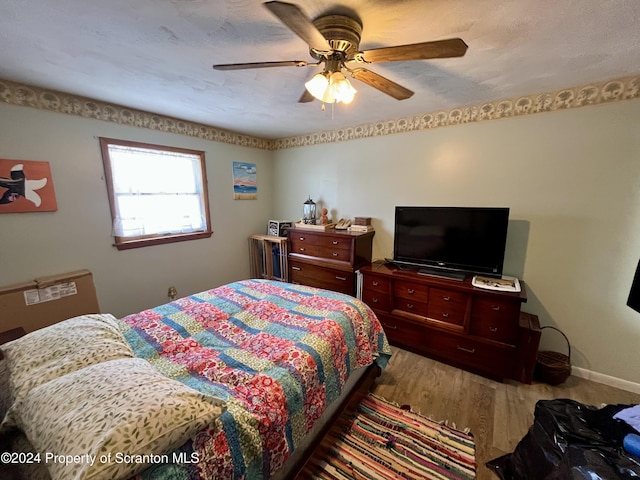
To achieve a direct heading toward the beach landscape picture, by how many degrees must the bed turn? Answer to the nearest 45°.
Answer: approximately 45° to its left

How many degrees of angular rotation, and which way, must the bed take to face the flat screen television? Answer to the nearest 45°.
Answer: approximately 45° to its right

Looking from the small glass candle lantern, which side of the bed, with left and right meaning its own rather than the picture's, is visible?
front

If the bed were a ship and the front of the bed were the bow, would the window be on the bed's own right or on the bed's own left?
on the bed's own left

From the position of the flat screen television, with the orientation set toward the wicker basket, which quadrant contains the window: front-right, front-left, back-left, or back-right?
back-right

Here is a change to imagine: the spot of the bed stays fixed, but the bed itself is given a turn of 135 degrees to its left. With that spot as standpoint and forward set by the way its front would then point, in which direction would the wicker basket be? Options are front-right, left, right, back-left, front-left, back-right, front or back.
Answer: back

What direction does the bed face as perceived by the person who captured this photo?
facing away from the viewer and to the right of the viewer

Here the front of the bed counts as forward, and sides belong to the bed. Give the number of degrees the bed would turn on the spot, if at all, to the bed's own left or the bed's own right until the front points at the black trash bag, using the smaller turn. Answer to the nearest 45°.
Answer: approximately 90° to the bed's own right
